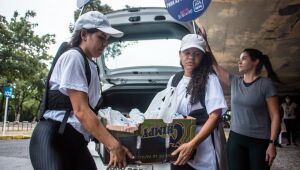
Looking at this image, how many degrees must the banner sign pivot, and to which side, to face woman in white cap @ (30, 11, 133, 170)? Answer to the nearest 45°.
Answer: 0° — it already faces them

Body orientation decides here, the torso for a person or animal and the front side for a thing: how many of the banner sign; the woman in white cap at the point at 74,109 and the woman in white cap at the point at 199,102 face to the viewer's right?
1

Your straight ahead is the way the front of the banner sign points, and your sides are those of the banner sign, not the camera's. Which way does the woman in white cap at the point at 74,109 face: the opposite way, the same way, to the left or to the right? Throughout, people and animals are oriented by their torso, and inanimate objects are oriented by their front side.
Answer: to the left

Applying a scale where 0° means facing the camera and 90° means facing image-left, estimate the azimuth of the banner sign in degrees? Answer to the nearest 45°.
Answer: approximately 0°

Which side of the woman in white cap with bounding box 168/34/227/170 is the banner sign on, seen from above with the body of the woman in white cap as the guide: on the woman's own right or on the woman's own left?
on the woman's own right

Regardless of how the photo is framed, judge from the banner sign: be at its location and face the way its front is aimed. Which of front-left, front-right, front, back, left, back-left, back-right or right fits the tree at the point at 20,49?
back-right

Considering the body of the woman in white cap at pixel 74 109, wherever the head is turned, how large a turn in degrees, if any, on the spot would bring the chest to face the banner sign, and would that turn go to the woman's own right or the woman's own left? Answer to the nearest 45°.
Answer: approximately 45° to the woman's own left

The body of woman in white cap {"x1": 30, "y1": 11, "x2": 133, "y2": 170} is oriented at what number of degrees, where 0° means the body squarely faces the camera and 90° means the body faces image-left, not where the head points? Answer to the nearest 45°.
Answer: approximately 270°

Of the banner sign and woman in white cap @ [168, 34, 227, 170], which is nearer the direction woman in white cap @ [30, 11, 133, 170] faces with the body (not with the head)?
the woman in white cap

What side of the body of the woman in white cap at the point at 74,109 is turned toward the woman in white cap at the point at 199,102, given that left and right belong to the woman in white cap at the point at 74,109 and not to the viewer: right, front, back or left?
front

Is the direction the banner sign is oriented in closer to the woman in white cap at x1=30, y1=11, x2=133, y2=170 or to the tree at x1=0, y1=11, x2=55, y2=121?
the woman in white cap

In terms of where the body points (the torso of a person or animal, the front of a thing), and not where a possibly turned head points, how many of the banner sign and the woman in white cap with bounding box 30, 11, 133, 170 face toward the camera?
1
